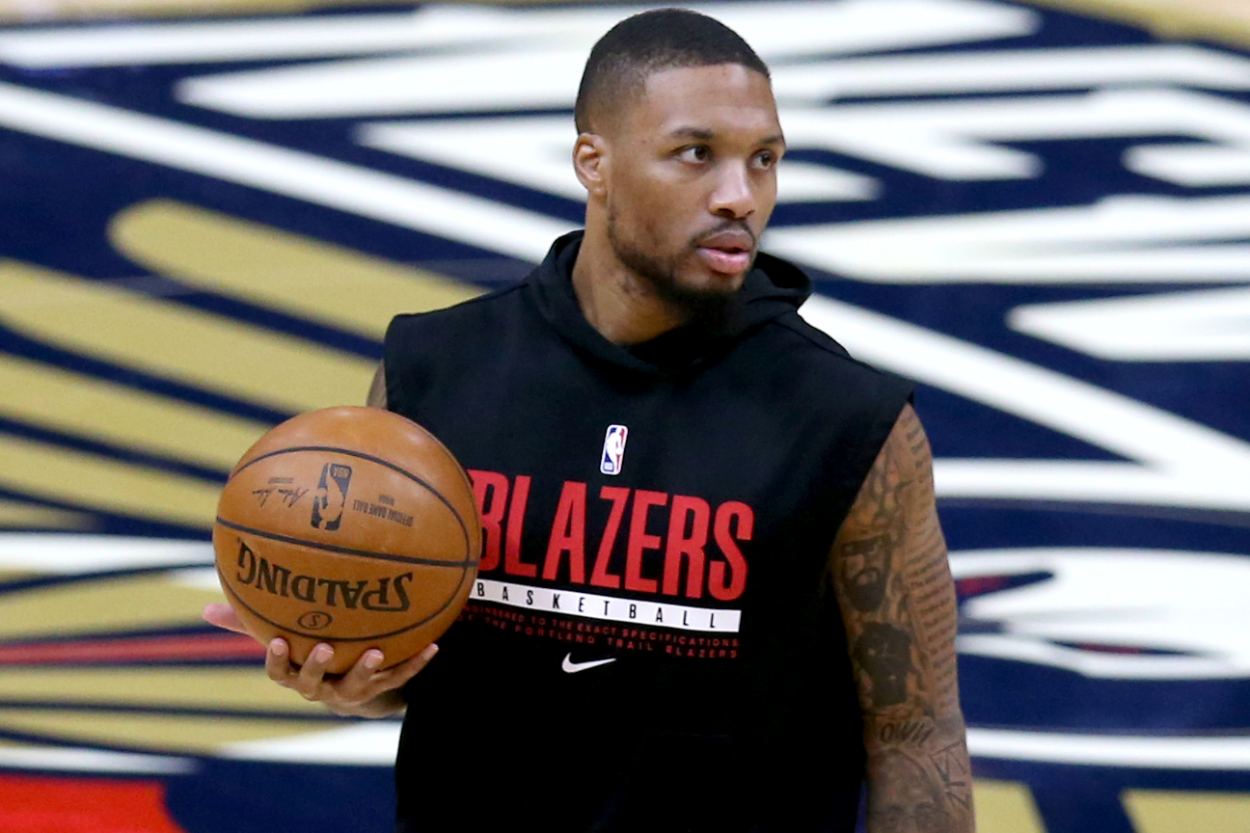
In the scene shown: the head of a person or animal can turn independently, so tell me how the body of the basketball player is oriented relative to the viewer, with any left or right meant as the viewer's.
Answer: facing the viewer

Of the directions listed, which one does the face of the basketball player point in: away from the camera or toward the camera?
toward the camera
